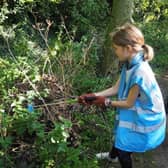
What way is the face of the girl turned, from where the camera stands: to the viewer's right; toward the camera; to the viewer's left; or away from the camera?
to the viewer's left

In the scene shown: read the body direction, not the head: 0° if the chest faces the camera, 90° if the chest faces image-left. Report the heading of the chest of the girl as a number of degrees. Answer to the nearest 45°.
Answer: approximately 90°
